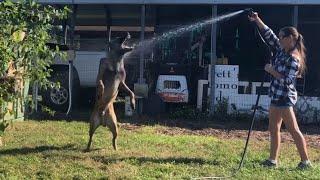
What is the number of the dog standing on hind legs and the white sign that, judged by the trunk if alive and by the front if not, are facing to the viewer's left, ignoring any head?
0

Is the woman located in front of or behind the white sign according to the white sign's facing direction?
in front

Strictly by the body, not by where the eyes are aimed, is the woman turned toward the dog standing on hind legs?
yes

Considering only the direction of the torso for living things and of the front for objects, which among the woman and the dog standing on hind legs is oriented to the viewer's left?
the woman

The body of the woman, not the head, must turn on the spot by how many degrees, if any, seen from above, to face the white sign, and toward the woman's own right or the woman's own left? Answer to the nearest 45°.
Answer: approximately 90° to the woman's own right

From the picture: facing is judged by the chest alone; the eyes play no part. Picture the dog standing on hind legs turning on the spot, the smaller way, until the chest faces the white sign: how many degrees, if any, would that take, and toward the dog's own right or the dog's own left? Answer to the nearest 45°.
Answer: approximately 90° to the dog's own left

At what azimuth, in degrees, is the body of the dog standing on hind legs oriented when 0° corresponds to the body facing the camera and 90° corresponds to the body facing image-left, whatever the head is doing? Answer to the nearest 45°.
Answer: approximately 315°

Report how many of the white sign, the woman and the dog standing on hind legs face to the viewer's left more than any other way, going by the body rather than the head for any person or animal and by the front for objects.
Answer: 1

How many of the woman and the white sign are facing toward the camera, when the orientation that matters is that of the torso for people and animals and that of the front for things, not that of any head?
1

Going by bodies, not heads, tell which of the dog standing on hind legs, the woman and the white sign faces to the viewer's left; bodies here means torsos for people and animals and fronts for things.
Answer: the woman

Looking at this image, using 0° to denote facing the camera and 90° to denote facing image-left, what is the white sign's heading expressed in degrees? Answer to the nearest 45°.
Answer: approximately 0°

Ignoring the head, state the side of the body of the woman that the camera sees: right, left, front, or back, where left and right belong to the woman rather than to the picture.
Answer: left

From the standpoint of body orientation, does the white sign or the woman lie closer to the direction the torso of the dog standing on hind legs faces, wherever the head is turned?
the woman

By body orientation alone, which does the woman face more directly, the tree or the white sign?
the tree

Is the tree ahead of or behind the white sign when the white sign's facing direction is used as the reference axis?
ahead
